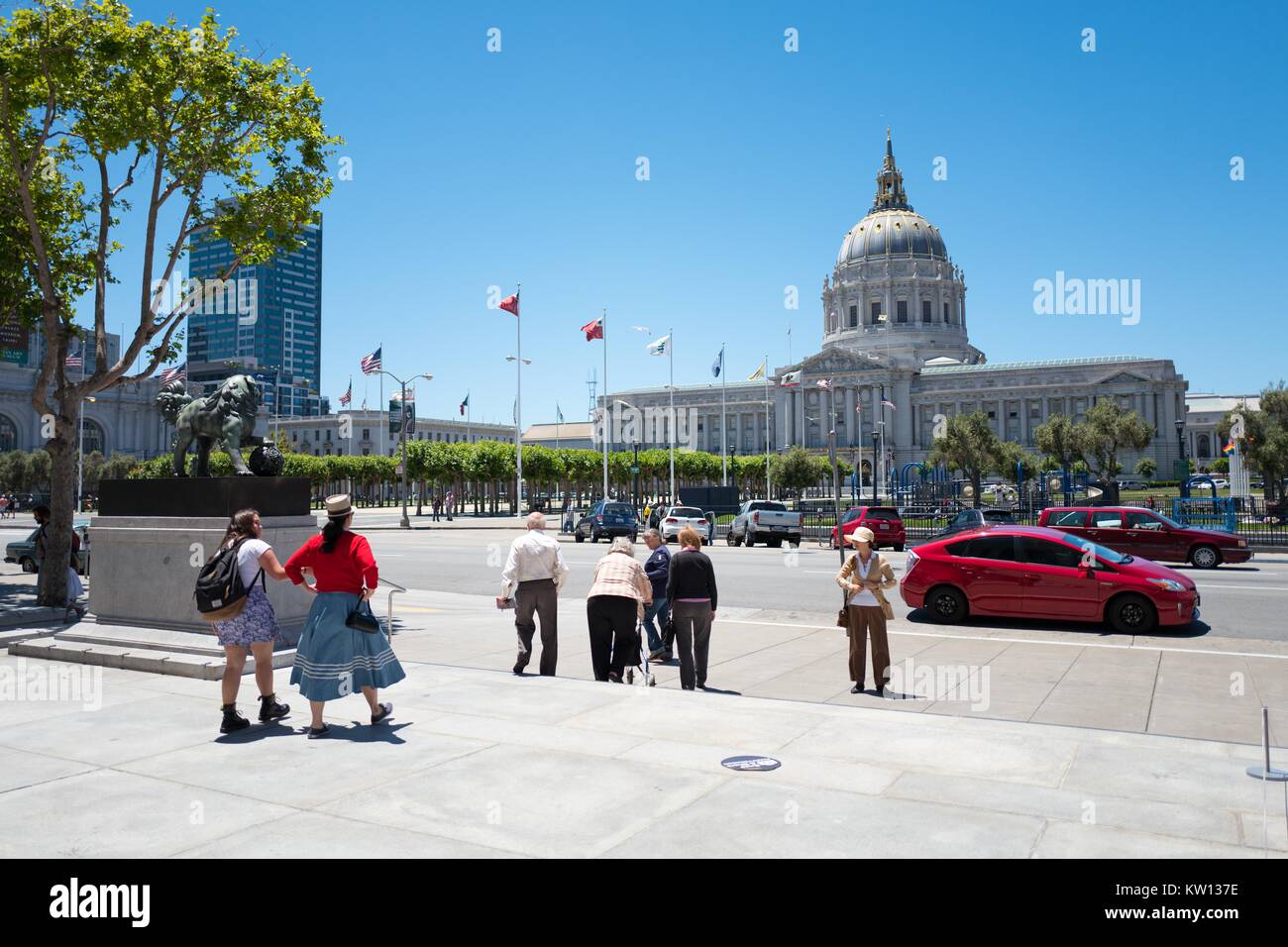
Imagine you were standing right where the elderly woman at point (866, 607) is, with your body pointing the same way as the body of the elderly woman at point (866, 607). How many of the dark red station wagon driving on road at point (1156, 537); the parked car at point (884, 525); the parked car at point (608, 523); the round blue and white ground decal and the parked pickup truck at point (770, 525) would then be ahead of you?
1

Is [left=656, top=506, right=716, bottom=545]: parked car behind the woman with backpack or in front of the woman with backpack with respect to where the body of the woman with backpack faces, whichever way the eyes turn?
in front

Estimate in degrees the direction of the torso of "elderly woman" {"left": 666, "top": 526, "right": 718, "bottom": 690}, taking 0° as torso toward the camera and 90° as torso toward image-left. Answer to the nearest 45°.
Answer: approximately 180°

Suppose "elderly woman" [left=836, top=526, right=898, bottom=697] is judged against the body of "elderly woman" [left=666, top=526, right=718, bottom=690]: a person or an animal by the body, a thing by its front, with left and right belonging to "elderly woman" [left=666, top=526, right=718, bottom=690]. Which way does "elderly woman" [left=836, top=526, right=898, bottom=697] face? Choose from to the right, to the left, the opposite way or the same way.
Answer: the opposite way

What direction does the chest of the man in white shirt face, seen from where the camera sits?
away from the camera

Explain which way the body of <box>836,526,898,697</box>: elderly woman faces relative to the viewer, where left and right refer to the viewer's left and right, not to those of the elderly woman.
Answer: facing the viewer

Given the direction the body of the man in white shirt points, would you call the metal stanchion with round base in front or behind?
behind

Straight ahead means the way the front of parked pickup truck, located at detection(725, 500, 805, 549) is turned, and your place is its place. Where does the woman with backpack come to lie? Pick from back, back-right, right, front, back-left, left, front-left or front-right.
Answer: back-left

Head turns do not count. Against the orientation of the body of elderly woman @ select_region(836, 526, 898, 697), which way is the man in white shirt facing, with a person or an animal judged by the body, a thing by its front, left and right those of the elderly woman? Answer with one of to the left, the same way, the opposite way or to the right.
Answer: the opposite way

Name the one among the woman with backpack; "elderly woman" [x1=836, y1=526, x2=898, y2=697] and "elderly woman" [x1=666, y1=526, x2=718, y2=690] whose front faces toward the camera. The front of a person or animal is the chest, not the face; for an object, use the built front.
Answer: "elderly woman" [x1=836, y1=526, x2=898, y2=697]

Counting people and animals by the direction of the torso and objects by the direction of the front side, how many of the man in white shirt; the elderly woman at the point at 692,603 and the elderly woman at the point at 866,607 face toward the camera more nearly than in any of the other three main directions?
1

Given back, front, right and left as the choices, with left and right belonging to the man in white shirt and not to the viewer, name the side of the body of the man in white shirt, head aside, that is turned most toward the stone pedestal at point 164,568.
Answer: left

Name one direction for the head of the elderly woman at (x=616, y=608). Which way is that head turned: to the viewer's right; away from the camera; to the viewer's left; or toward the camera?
away from the camera

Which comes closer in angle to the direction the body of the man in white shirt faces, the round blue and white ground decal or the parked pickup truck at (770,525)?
the parked pickup truck

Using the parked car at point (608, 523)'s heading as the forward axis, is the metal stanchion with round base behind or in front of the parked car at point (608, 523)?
behind

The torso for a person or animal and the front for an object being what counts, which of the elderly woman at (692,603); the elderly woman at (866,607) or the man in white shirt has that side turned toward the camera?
the elderly woman at (866,607)

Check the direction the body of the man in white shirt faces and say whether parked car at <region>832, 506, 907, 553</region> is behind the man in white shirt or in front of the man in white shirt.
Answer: in front

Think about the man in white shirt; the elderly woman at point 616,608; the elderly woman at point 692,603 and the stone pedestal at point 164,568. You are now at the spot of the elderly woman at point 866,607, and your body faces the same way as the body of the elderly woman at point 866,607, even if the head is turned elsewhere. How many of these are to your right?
4
